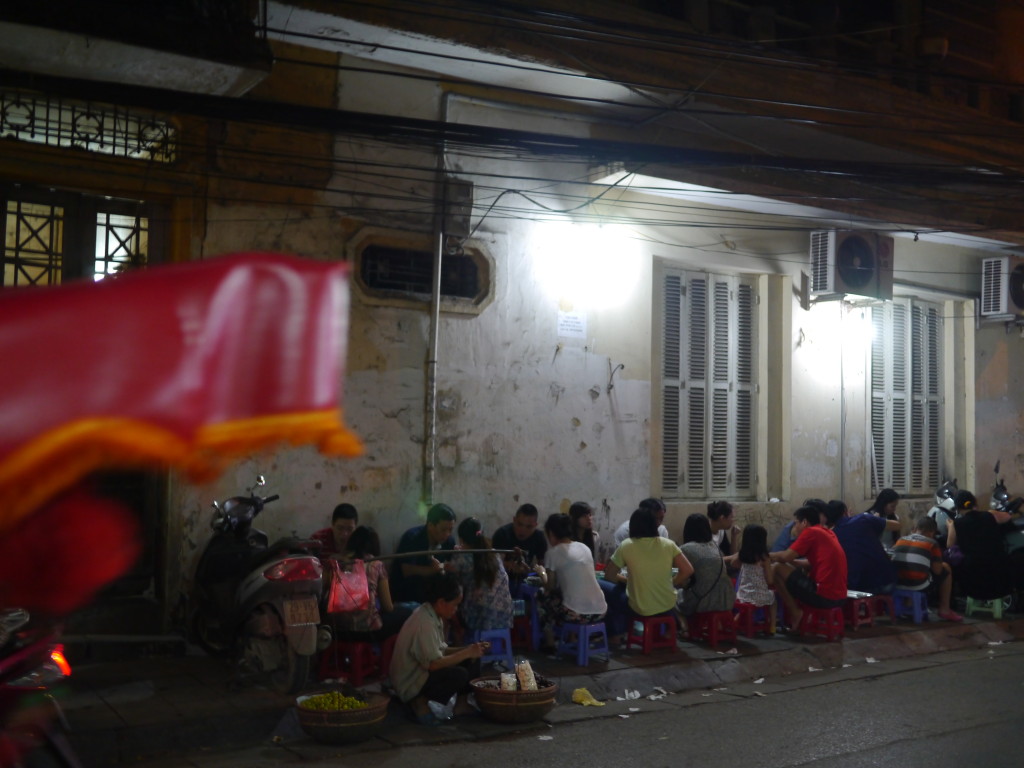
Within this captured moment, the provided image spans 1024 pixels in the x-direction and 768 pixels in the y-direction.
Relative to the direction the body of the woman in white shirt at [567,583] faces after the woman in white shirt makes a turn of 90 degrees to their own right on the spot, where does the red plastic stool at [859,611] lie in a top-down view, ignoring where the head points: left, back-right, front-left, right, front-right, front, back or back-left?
front

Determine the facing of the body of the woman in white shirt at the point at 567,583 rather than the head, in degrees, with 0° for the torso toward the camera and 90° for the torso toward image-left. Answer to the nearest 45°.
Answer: approximately 135°

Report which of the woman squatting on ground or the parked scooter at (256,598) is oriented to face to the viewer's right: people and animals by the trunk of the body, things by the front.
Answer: the woman squatting on ground

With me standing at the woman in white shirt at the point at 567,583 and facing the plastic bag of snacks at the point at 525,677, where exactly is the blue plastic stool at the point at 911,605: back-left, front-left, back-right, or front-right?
back-left

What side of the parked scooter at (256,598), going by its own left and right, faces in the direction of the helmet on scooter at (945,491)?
right

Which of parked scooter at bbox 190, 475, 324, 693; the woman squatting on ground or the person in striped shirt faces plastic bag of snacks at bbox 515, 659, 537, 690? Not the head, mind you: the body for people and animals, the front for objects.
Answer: the woman squatting on ground

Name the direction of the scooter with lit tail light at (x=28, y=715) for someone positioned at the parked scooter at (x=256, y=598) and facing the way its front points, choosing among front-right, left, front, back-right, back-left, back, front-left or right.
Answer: back-left

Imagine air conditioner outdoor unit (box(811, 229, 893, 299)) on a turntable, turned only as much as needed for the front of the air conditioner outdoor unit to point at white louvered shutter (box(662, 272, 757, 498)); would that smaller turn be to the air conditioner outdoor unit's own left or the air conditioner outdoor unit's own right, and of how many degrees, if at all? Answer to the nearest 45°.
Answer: approximately 135° to the air conditioner outdoor unit's own right

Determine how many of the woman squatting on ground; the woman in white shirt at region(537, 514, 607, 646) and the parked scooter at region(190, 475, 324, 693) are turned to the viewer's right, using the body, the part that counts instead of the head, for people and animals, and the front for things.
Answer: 1

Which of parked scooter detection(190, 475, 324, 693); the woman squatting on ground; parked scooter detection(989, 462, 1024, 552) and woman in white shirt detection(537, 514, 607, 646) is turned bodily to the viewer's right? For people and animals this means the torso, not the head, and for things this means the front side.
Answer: the woman squatting on ground

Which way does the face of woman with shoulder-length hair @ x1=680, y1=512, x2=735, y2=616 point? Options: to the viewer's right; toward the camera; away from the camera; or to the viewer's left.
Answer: away from the camera
